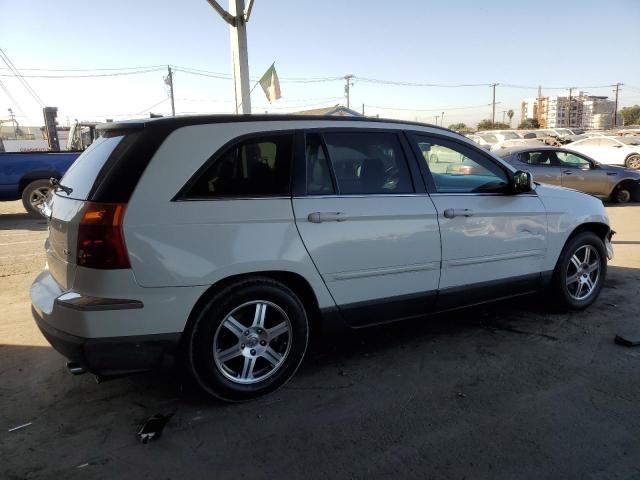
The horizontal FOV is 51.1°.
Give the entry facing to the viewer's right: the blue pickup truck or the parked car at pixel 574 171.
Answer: the parked car

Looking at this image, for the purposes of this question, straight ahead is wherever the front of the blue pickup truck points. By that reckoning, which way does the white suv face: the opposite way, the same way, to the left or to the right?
the opposite way

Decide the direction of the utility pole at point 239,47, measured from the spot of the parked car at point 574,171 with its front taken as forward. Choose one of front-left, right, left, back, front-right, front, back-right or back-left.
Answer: back-right

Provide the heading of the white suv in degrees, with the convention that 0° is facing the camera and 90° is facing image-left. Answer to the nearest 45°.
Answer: approximately 225°

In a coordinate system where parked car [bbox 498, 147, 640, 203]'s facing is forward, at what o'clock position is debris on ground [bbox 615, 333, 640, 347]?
The debris on ground is roughly at 3 o'clock from the parked car.

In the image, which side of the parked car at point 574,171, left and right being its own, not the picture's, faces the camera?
right

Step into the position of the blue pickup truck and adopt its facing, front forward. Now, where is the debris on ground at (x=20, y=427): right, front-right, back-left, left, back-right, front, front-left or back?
left

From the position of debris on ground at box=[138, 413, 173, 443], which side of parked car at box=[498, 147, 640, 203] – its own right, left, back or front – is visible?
right

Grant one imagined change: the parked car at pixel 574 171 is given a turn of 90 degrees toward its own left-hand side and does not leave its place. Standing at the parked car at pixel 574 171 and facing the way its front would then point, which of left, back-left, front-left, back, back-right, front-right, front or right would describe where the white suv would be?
back

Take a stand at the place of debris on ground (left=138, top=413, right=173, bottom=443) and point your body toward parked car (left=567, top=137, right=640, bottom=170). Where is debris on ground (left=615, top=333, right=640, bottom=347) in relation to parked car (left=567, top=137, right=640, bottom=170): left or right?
right
